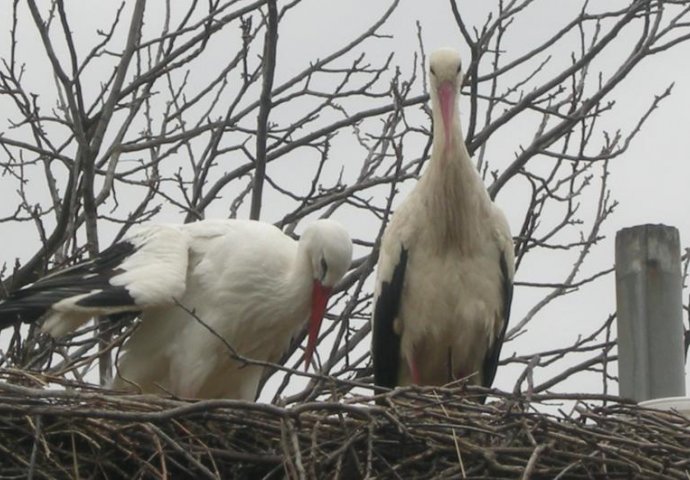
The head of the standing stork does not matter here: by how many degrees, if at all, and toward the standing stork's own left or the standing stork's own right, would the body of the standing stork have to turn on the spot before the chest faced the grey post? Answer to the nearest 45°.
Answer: approximately 45° to the standing stork's own left

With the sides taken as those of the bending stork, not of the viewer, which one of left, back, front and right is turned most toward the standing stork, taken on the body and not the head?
front

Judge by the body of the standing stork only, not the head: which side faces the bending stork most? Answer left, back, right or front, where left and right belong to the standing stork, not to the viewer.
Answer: right

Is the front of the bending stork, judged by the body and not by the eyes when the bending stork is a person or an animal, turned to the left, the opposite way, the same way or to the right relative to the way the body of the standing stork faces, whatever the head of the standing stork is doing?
to the left

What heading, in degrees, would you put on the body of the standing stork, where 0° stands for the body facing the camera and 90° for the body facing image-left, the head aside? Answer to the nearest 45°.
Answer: approximately 0°

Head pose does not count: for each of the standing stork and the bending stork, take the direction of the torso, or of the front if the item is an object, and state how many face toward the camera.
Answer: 1

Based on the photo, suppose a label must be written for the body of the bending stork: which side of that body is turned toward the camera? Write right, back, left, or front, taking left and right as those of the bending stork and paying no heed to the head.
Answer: right
